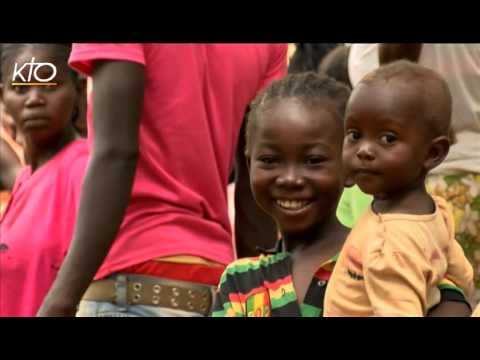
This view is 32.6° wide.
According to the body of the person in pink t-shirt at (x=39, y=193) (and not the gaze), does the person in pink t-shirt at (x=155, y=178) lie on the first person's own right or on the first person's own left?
on the first person's own left

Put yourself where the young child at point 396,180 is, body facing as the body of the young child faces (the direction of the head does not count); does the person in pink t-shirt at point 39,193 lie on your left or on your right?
on your right

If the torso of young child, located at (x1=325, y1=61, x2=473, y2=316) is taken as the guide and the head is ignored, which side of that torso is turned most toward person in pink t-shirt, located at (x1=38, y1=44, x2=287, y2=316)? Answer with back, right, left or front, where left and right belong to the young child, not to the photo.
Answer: right

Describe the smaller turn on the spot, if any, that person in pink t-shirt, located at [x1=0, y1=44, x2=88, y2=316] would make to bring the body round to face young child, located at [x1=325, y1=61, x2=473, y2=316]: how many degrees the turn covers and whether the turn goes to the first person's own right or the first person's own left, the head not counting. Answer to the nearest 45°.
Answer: approximately 90° to the first person's own left

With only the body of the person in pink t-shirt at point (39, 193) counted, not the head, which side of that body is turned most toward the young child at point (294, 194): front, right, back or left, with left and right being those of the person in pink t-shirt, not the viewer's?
left

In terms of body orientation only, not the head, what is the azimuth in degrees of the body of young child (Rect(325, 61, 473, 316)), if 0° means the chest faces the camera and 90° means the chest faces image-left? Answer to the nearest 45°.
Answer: approximately 45°
